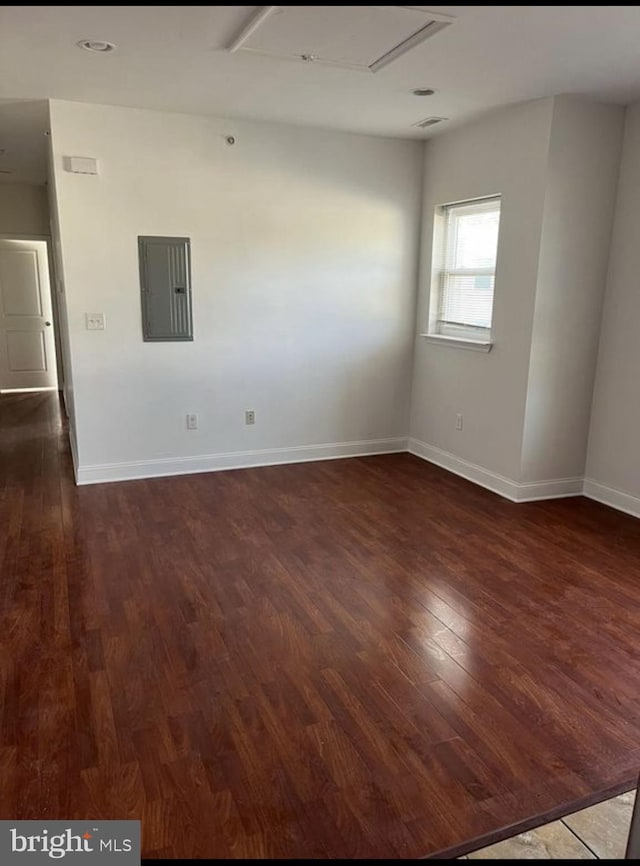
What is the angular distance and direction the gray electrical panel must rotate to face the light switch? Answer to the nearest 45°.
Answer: approximately 90° to its right

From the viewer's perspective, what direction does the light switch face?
toward the camera

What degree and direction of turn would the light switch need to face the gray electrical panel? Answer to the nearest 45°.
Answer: approximately 90° to its left

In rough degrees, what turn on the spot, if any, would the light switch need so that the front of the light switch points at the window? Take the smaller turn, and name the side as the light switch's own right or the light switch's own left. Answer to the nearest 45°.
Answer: approximately 90° to the light switch's own left

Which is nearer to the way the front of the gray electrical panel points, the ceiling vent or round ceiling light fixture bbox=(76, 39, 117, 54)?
the round ceiling light fixture

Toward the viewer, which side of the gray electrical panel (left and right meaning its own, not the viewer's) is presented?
front

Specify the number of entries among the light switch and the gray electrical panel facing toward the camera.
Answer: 2

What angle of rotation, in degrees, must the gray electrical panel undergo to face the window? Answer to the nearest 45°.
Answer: approximately 90° to its left

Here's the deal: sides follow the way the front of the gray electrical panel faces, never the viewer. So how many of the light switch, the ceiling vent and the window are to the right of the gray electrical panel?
1

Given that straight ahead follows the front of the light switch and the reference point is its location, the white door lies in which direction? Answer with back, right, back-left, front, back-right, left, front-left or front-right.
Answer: back

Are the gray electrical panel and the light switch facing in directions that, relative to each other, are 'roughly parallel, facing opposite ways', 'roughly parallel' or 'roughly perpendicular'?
roughly parallel

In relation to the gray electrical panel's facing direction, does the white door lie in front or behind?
behind
